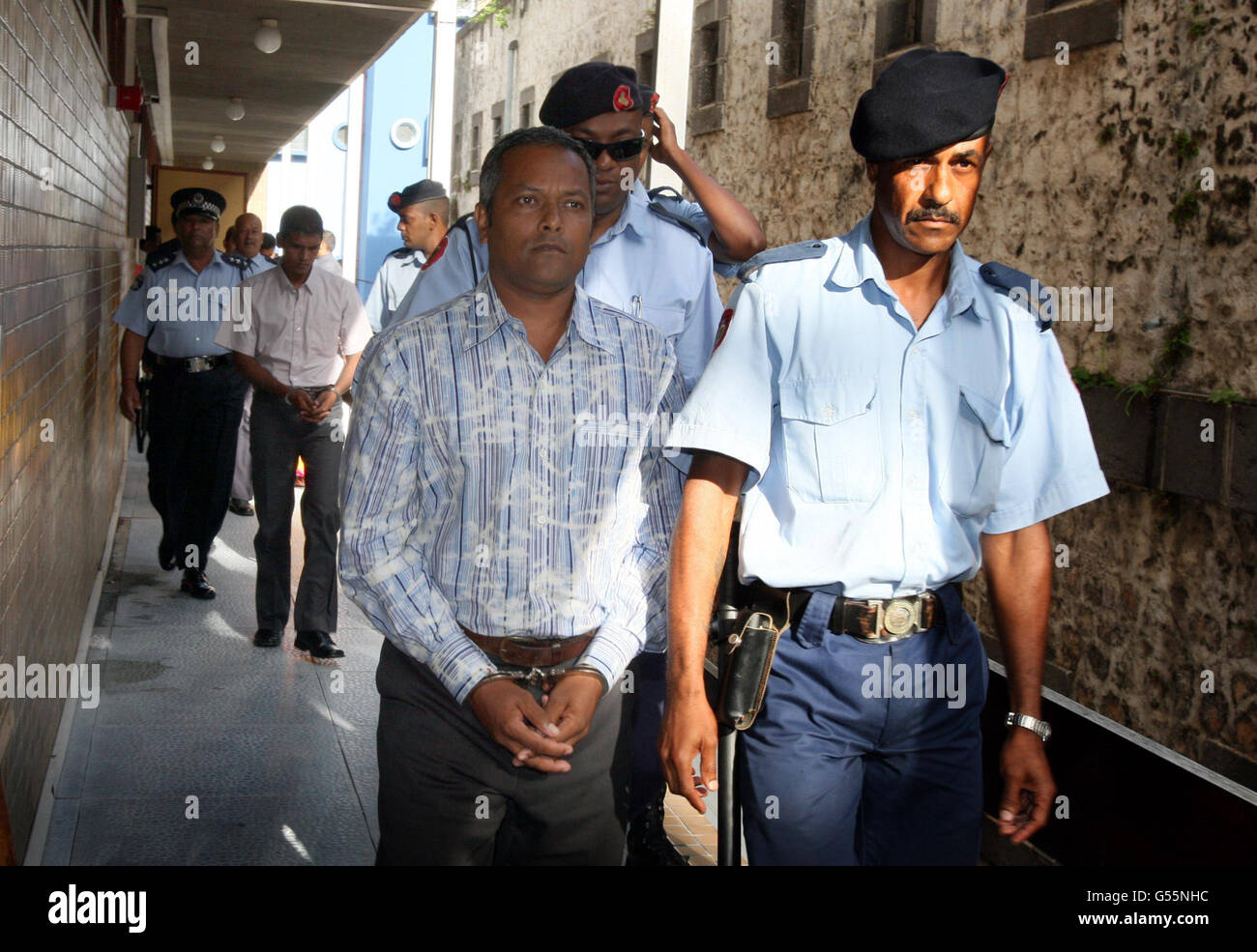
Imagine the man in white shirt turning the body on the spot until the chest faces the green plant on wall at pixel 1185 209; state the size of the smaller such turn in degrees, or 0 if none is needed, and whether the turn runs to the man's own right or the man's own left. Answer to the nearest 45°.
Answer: approximately 90° to the man's own left

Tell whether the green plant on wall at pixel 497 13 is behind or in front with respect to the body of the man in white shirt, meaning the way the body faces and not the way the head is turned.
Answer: behind

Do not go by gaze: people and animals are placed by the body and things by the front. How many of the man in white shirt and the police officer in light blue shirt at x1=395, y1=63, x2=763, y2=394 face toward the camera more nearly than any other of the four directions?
2

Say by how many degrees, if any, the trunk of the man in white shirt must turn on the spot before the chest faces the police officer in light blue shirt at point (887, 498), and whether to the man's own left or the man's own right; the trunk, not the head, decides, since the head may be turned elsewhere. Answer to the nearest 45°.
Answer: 0° — they already face them

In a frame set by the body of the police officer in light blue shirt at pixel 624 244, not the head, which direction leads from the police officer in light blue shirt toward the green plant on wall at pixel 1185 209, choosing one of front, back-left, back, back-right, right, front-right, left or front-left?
back-left

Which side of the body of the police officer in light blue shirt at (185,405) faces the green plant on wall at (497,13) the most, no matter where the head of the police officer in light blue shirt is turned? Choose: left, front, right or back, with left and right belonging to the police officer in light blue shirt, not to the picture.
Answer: back

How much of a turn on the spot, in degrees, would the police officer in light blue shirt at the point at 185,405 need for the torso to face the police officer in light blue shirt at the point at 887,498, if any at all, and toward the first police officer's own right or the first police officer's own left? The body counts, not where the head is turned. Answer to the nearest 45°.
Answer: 0° — they already face them
